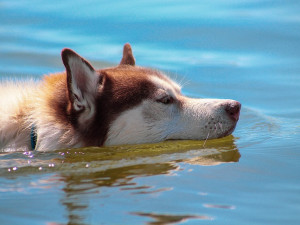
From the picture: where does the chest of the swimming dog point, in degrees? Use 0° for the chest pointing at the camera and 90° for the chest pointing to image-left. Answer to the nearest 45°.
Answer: approximately 270°
